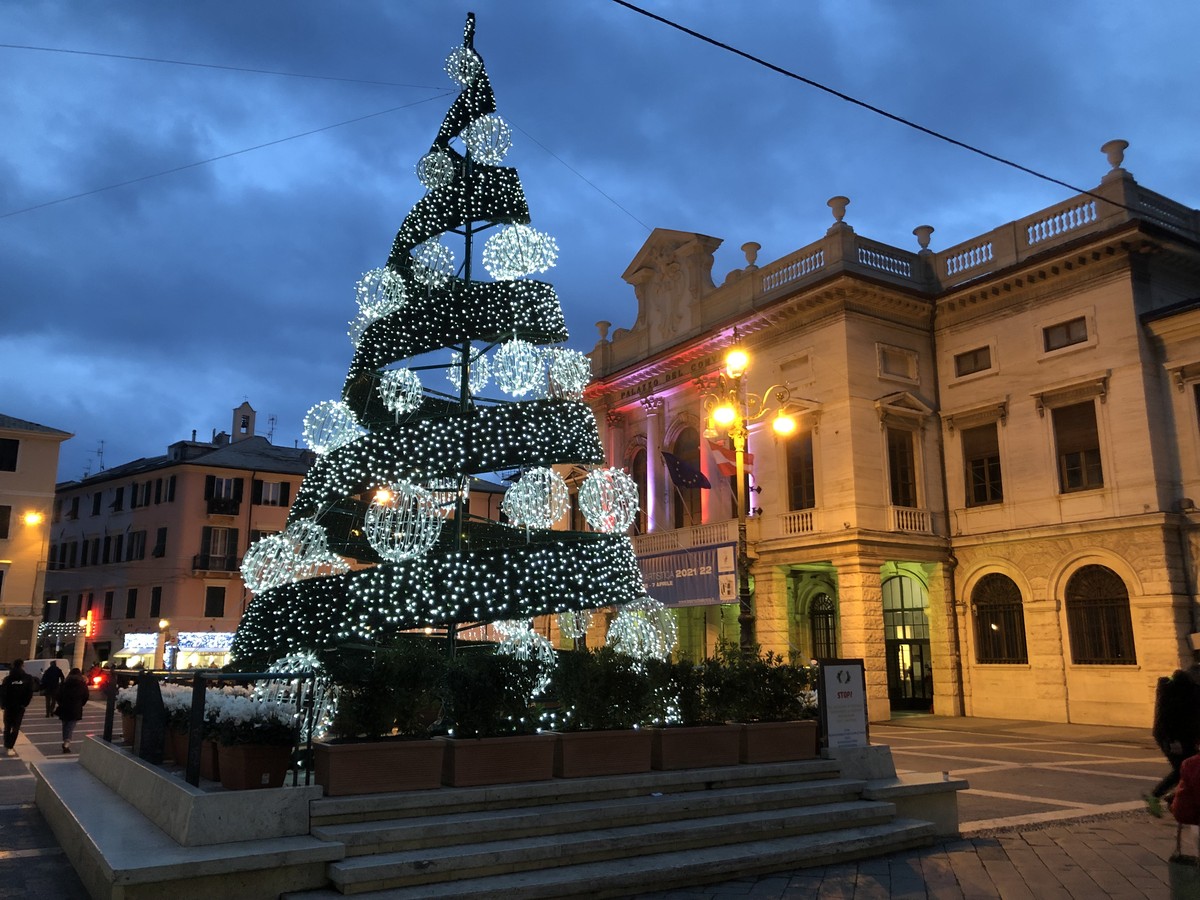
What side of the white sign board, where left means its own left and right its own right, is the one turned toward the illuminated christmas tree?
right

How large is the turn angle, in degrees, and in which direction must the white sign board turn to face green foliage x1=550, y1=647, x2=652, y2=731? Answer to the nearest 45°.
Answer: approximately 45° to its right

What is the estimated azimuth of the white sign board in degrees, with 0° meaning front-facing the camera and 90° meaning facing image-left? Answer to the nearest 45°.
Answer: approximately 0°

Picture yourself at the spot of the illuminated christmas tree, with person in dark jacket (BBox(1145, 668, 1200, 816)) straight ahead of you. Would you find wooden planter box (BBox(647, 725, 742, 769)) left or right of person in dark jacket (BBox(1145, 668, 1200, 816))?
right

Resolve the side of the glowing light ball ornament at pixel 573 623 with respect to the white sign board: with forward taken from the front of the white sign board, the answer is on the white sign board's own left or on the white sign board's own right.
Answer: on the white sign board's own right

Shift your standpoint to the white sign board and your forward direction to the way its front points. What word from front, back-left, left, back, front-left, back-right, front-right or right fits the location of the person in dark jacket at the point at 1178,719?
left

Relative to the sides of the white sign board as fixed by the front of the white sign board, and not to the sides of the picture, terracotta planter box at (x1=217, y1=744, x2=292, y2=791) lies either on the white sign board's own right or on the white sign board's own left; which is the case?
on the white sign board's own right

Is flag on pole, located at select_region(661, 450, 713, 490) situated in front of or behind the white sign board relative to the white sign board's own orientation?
behind

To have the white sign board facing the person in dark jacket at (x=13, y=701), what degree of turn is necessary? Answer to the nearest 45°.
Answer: approximately 90° to its right

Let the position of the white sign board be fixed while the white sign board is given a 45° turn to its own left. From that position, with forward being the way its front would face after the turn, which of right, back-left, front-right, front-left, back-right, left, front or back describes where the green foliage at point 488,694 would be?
right

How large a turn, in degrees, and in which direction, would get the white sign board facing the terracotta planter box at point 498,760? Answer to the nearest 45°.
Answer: approximately 45° to its right

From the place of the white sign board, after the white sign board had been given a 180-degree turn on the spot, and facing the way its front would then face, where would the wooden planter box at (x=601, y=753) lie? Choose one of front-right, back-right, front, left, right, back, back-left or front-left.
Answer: back-left

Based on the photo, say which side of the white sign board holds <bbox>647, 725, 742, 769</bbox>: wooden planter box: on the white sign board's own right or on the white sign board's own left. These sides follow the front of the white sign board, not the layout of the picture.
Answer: on the white sign board's own right
